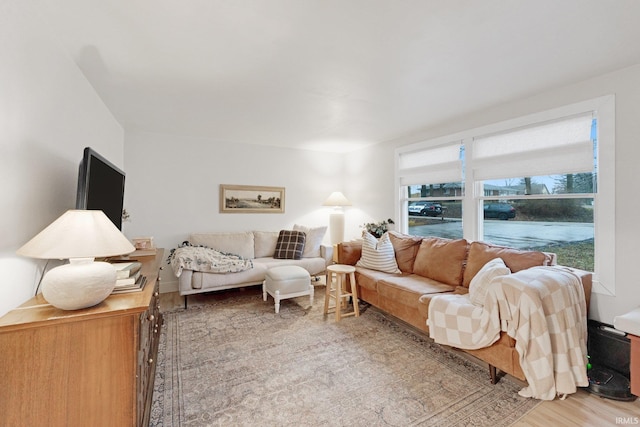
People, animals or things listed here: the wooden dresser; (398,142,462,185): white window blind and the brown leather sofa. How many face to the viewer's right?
1

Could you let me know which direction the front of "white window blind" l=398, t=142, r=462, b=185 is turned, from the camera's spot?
facing the viewer and to the left of the viewer

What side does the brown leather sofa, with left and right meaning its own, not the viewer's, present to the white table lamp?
front

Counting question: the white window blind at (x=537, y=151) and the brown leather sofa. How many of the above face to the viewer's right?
0

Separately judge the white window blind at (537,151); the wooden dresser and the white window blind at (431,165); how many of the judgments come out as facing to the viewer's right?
1

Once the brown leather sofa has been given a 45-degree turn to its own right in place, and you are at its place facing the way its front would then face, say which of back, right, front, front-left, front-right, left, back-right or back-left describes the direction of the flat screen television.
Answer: front-left

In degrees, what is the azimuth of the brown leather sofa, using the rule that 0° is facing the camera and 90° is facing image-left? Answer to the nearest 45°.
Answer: approximately 45°

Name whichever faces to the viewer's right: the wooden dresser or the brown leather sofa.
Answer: the wooden dresser

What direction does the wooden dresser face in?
to the viewer's right

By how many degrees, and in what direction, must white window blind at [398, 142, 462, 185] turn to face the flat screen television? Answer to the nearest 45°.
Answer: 0° — it already faces it
